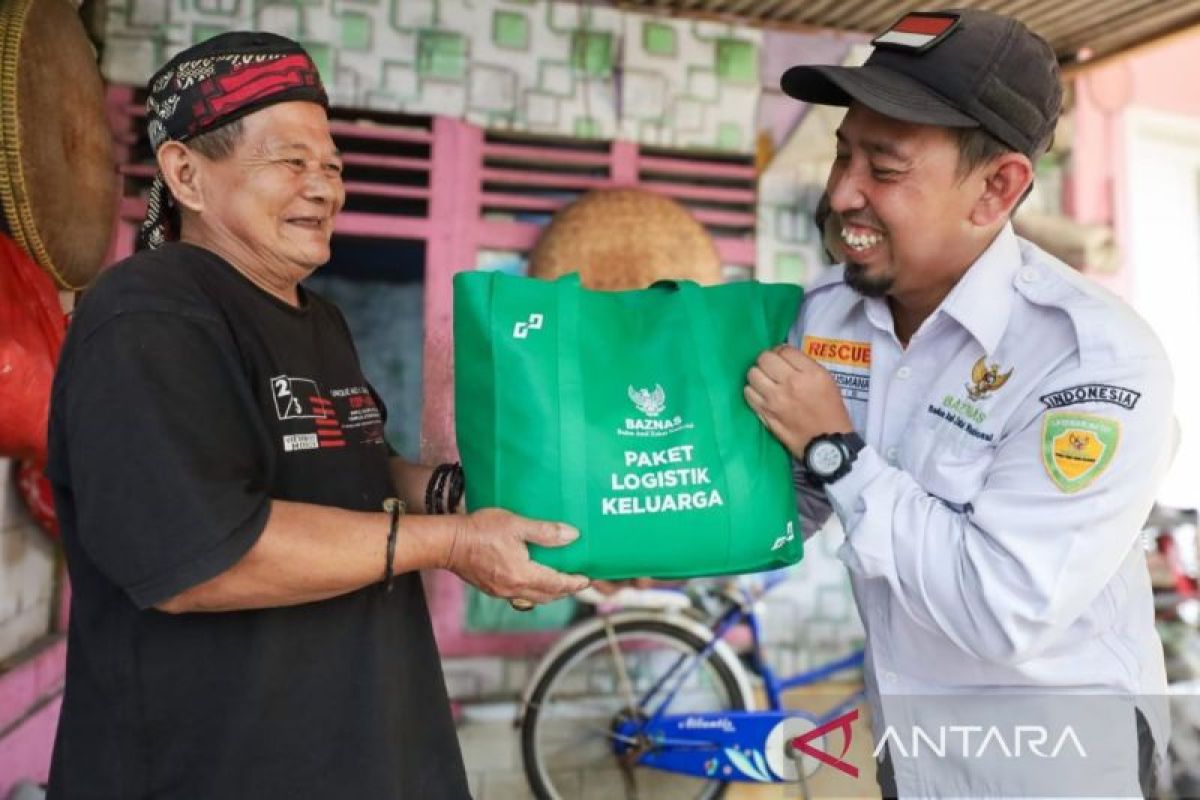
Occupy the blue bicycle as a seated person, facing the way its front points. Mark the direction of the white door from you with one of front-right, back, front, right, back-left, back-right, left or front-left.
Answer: front-left

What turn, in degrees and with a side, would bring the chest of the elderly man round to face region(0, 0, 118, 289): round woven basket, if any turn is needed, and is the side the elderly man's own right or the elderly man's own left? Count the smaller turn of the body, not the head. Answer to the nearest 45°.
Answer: approximately 135° to the elderly man's own left

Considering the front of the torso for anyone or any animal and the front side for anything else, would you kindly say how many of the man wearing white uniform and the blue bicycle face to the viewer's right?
1

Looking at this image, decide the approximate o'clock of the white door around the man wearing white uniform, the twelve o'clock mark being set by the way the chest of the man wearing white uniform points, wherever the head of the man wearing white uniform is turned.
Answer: The white door is roughly at 5 o'clock from the man wearing white uniform.

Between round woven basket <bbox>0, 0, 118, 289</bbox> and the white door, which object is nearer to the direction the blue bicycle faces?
the white door

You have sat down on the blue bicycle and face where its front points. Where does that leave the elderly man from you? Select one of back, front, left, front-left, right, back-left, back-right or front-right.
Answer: right

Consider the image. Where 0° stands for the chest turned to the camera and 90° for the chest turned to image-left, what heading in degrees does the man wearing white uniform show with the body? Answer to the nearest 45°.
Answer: approximately 45°

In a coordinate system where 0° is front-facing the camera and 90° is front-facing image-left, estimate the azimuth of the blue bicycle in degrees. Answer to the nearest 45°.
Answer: approximately 270°

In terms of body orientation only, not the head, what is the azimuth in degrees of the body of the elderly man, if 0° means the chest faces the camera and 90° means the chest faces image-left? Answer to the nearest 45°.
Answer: approximately 315°

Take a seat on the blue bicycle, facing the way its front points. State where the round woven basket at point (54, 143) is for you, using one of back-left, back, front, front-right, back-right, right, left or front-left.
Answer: back-right
